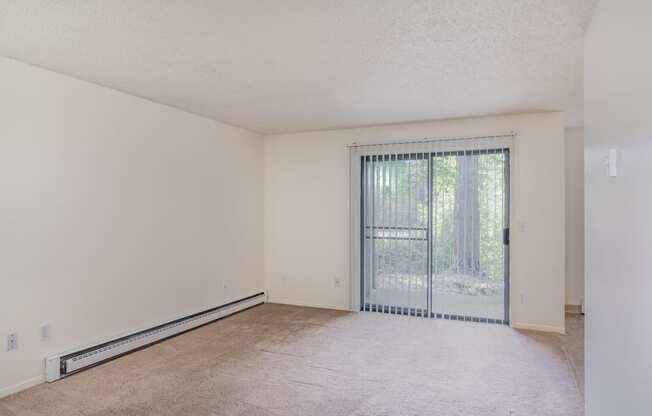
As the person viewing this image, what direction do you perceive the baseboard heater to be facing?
facing the viewer and to the right of the viewer

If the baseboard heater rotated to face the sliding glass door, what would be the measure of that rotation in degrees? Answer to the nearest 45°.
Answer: approximately 45° to its left
